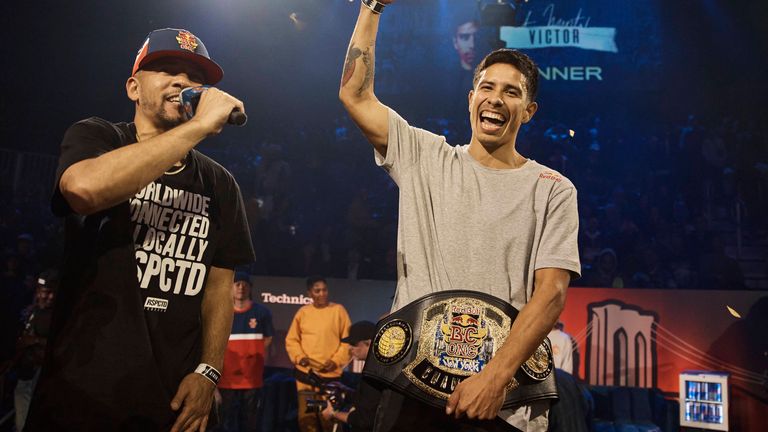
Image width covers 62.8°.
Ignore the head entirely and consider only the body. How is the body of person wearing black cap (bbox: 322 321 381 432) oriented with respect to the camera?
to the viewer's left

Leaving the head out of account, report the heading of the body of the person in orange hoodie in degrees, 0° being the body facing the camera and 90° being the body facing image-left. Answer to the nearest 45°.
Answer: approximately 0°

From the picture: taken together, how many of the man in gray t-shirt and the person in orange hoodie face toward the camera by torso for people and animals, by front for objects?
2

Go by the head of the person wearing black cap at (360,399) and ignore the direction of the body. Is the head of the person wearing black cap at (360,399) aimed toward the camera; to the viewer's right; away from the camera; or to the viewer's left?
to the viewer's left

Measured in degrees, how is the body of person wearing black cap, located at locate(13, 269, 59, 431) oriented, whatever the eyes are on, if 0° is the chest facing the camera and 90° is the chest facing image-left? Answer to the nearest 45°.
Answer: approximately 315°

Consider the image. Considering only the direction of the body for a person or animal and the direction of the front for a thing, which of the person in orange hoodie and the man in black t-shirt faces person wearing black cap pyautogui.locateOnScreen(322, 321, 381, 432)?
the person in orange hoodie

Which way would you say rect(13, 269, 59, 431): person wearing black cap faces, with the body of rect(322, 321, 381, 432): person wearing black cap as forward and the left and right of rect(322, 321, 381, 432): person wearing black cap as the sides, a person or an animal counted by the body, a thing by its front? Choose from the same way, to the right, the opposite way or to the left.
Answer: to the left

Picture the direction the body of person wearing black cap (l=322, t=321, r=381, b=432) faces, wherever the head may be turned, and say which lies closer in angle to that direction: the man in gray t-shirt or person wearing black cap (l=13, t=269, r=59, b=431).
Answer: the person wearing black cap

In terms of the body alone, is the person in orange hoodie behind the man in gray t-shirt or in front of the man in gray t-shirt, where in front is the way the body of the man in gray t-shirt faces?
behind
